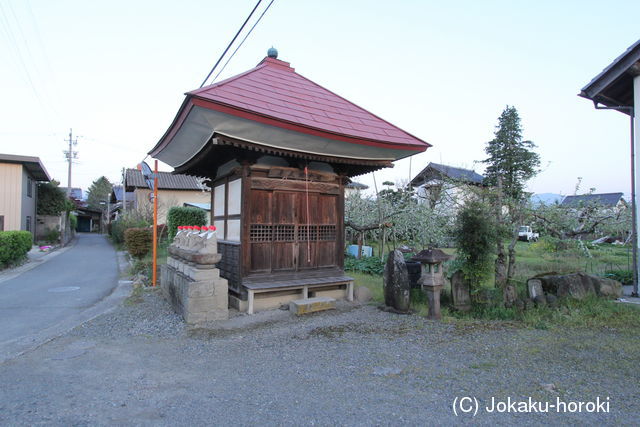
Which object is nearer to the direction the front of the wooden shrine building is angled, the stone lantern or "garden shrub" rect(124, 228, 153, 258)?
the stone lantern

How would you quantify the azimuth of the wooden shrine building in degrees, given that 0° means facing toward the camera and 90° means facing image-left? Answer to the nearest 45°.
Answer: approximately 315°

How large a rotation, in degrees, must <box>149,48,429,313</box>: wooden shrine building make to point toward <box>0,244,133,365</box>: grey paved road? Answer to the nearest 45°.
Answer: approximately 135° to its right

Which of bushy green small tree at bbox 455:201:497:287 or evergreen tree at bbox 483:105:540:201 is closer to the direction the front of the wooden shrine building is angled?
the bushy green small tree

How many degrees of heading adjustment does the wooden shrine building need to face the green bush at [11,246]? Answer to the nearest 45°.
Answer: approximately 180°

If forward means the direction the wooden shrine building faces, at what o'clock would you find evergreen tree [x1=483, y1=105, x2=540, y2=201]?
The evergreen tree is roughly at 9 o'clock from the wooden shrine building.

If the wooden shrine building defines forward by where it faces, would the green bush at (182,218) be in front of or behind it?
behind
